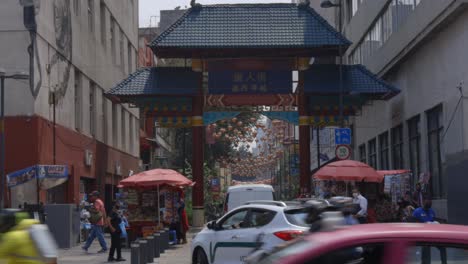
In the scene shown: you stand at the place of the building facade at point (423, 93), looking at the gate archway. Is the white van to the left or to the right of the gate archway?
left

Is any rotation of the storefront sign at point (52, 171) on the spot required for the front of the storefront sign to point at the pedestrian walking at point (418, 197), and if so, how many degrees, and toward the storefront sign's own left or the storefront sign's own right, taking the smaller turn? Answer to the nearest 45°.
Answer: approximately 90° to the storefront sign's own left

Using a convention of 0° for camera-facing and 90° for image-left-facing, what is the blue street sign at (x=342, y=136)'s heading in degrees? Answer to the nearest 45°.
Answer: approximately 0°

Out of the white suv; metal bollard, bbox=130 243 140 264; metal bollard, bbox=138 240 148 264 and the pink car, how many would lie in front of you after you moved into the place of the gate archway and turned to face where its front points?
4

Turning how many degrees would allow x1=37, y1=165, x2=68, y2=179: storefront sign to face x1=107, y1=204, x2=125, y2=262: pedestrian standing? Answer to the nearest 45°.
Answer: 0° — it already faces them

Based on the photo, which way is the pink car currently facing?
to the viewer's left

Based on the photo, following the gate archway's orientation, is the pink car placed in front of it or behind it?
in front

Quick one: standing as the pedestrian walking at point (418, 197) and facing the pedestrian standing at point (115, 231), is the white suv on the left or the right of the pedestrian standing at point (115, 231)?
left

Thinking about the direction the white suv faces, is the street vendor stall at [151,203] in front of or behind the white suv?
in front

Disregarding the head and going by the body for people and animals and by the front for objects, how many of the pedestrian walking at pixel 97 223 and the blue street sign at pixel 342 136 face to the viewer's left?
1
